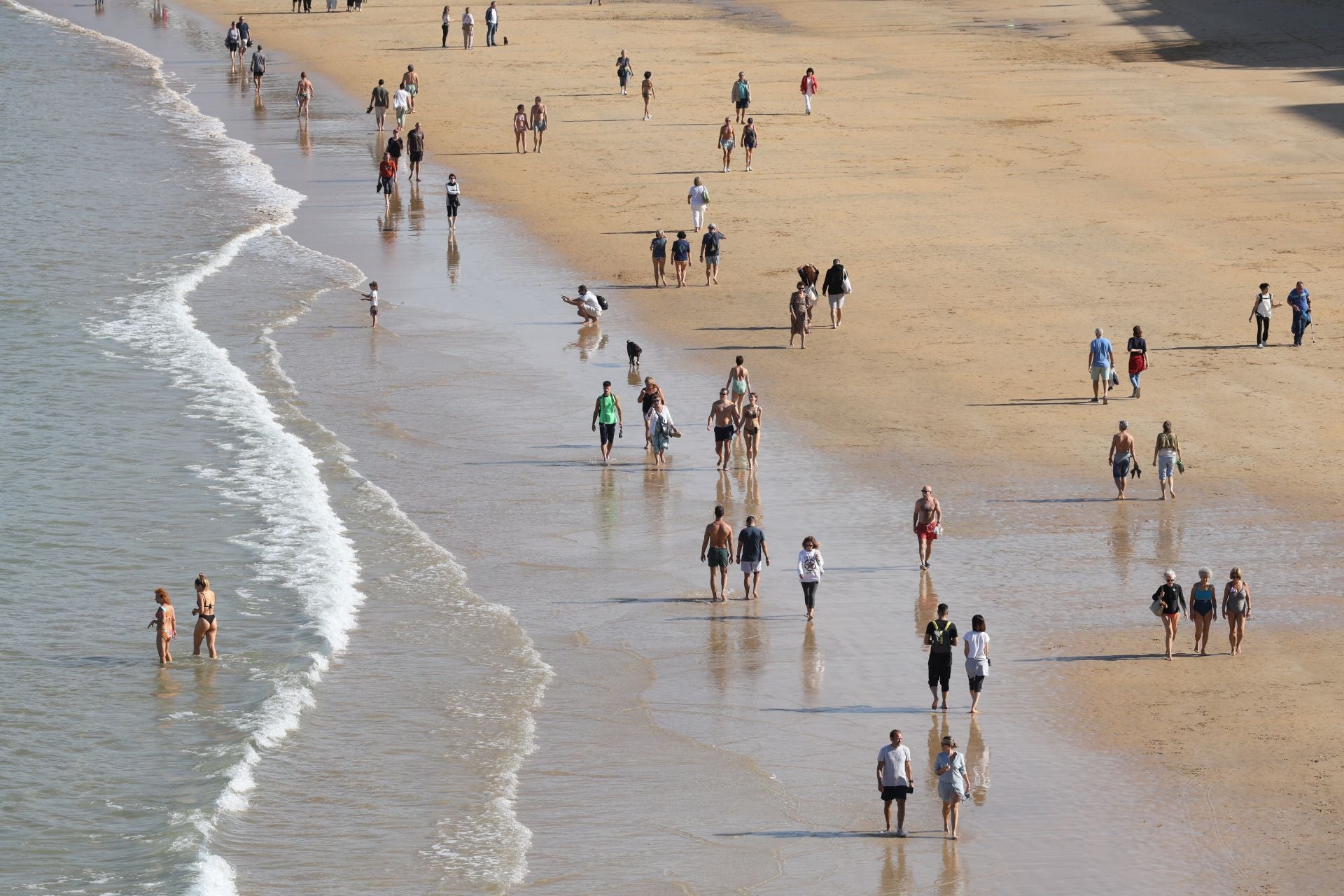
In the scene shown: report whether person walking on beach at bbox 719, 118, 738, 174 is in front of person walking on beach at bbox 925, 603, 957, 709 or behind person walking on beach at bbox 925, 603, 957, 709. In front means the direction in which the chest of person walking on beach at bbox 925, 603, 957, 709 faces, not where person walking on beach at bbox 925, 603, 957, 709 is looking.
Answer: in front

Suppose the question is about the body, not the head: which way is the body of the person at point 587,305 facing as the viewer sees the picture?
to the viewer's left

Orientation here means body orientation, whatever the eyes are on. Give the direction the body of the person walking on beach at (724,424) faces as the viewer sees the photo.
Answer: toward the camera

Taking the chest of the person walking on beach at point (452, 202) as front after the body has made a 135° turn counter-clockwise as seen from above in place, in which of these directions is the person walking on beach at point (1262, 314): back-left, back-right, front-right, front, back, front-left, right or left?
right

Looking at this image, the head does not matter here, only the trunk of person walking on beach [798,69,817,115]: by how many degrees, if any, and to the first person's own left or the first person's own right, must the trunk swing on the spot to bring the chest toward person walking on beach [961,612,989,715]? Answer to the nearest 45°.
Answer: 0° — they already face them

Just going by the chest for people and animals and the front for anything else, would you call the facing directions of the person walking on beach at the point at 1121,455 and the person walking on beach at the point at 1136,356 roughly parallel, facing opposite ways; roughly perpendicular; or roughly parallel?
roughly parallel

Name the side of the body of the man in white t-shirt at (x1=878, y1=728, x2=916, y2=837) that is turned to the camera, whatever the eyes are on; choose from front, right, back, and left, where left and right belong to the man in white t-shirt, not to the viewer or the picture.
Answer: front

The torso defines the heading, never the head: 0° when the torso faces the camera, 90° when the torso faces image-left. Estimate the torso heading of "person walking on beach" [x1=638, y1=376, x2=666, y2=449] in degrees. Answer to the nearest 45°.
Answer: approximately 0°

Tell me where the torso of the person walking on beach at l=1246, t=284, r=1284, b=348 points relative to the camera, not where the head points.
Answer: toward the camera

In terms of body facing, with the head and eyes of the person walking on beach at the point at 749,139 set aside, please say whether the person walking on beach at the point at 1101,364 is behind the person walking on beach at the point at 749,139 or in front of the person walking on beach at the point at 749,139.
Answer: in front

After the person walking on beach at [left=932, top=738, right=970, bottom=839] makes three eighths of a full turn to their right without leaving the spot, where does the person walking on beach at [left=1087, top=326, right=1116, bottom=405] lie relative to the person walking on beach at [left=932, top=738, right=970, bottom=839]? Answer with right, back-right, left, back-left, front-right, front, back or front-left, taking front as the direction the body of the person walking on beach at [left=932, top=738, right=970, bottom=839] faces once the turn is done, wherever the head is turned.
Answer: front-right

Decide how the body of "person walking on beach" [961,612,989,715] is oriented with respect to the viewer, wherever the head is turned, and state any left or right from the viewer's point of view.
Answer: facing away from the viewer

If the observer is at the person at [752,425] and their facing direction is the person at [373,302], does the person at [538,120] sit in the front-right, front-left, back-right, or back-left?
front-right
